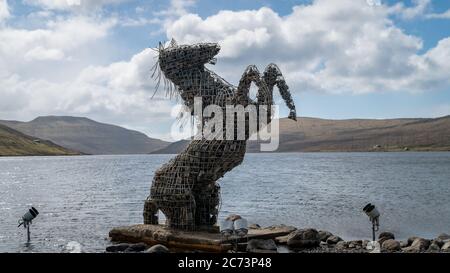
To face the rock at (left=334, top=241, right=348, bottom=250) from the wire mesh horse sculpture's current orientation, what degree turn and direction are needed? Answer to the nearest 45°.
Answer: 0° — it already faces it

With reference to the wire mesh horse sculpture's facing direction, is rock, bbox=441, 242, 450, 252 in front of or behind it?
in front

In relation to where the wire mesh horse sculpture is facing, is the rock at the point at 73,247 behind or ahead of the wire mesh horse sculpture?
behind

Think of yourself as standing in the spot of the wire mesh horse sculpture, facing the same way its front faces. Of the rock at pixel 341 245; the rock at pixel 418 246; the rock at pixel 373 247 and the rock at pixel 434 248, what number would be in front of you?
4

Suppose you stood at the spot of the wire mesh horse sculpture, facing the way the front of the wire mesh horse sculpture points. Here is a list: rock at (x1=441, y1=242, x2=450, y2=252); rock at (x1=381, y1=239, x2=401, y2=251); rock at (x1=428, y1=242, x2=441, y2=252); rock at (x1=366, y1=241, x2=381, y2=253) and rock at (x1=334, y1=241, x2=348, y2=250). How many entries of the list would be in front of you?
5

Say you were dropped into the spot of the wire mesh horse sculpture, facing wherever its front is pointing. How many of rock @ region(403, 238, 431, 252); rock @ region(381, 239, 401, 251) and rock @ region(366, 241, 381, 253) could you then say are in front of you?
3

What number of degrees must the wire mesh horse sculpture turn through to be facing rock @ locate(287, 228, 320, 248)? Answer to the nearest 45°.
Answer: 0° — it already faces it

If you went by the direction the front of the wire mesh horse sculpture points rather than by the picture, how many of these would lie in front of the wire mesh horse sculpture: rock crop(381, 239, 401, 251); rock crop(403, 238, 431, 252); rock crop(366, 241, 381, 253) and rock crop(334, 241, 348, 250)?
4

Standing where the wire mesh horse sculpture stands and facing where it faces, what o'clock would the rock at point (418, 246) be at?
The rock is roughly at 12 o'clock from the wire mesh horse sculpture.

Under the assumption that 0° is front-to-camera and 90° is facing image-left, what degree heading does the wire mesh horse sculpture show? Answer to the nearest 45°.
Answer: approximately 270°
